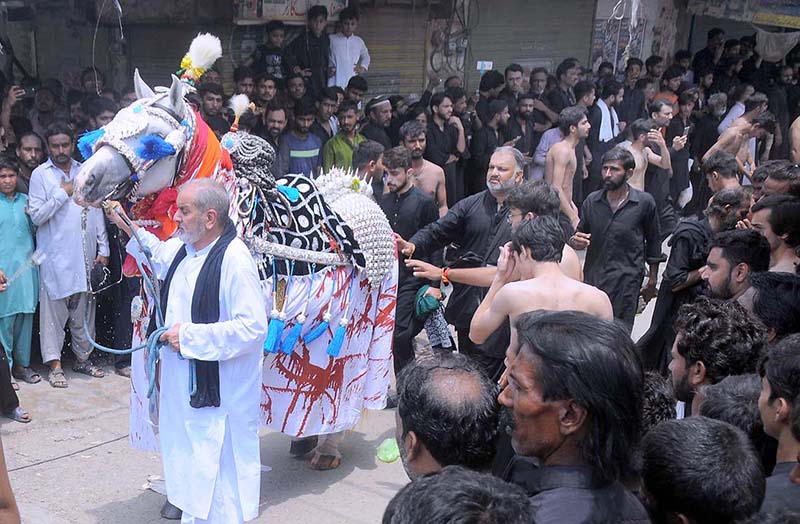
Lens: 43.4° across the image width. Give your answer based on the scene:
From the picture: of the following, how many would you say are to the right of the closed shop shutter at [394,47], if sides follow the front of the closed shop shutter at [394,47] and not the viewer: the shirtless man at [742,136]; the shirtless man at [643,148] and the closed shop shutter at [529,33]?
0

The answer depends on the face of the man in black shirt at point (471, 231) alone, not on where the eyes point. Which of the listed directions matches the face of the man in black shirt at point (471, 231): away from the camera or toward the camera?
toward the camera

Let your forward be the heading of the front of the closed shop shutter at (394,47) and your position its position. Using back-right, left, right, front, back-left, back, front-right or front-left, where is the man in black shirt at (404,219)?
front

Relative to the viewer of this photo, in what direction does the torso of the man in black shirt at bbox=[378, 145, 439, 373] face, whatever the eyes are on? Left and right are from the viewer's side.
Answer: facing the viewer and to the left of the viewer

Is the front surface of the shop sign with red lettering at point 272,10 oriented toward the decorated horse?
yes

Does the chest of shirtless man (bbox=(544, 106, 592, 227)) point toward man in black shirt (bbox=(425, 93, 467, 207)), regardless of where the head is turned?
no

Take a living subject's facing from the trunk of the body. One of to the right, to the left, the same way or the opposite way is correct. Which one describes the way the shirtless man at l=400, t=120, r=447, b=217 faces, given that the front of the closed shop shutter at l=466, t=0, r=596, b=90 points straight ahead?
the same way

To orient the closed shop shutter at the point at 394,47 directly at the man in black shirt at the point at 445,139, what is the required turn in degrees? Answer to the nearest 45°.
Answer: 0° — it already faces them

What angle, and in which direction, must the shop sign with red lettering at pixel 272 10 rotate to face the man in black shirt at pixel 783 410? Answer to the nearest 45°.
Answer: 0° — it already faces them

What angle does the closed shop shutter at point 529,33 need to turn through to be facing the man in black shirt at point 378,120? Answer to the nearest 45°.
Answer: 0° — it already faces them

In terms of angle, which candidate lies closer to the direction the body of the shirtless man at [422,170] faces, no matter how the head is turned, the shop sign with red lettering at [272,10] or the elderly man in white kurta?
the elderly man in white kurta

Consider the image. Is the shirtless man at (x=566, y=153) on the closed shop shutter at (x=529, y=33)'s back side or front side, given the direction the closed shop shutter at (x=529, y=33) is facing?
on the front side

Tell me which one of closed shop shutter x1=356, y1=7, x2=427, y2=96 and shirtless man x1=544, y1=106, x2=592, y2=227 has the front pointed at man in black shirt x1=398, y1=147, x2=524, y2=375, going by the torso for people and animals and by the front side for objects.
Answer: the closed shop shutter

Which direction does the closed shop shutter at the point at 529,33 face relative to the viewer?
toward the camera

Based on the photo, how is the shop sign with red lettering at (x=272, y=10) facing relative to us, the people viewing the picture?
facing the viewer

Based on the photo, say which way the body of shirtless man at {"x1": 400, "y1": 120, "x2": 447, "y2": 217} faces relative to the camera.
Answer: toward the camera

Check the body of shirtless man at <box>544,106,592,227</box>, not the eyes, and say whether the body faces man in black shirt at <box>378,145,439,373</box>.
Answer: no
